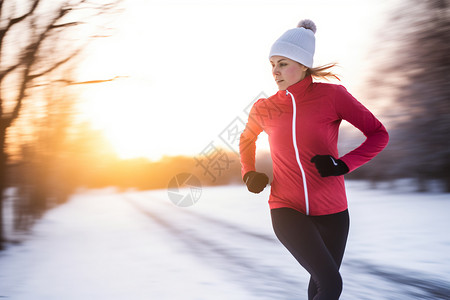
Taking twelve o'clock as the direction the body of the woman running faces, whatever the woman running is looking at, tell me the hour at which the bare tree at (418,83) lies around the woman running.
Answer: The bare tree is roughly at 5 o'clock from the woman running.

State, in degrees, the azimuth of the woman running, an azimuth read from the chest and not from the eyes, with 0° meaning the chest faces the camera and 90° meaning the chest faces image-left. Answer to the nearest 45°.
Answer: approximately 45°

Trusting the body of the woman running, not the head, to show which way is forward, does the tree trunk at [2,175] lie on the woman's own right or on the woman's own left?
on the woman's own right
